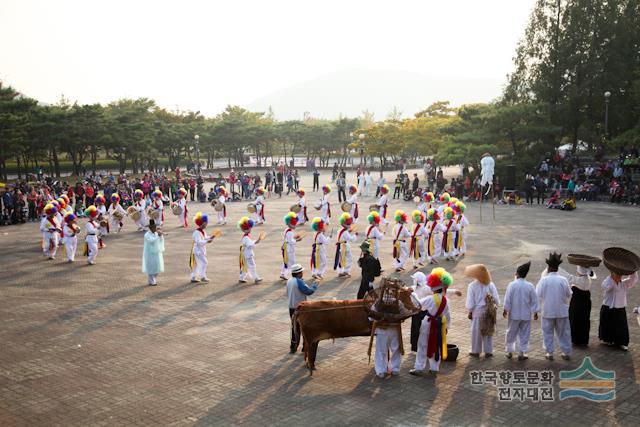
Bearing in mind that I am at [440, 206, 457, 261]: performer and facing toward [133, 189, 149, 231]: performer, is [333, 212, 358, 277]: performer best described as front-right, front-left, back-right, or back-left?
front-left

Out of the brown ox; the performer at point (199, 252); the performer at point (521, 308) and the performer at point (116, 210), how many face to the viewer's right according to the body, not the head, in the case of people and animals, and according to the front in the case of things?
2
